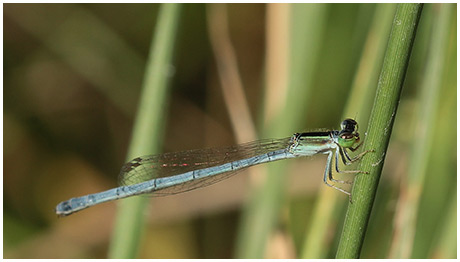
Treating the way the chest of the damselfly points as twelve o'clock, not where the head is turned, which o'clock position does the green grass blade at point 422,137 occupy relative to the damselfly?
The green grass blade is roughly at 11 o'clock from the damselfly.

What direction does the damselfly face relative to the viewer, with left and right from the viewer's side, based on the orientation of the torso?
facing to the right of the viewer
